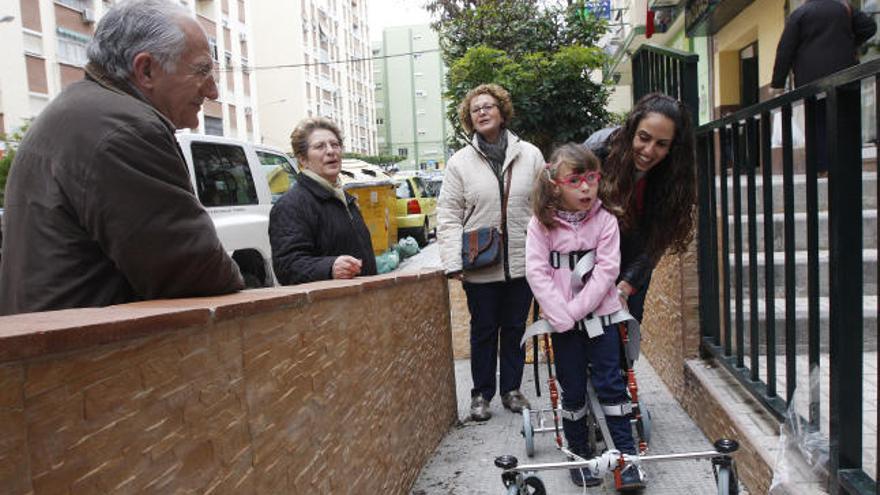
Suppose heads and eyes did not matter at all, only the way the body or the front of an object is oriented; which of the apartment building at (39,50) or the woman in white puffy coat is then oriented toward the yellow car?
the apartment building

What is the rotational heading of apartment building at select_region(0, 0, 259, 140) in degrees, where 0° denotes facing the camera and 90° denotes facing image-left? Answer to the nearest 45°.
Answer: approximately 315°

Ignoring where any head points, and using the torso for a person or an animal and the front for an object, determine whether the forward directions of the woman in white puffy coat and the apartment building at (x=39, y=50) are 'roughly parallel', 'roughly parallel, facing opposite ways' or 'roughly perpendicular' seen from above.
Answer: roughly perpendicular

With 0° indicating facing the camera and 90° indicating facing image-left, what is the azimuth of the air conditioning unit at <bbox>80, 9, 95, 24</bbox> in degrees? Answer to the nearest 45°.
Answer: approximately 315°

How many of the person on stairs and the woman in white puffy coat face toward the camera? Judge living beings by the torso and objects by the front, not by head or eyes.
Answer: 1

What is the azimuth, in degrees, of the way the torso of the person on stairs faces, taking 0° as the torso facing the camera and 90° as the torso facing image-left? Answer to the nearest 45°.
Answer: approximately 180°

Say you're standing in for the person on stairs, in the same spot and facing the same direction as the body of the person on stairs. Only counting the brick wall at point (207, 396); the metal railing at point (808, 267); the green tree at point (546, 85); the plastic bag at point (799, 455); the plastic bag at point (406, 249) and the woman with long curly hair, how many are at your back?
4

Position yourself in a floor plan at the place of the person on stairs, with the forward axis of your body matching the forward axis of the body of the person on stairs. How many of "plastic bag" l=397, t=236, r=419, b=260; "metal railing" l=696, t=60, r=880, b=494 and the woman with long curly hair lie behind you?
2

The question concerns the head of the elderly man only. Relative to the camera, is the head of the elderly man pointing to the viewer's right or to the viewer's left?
to the viewer's right
